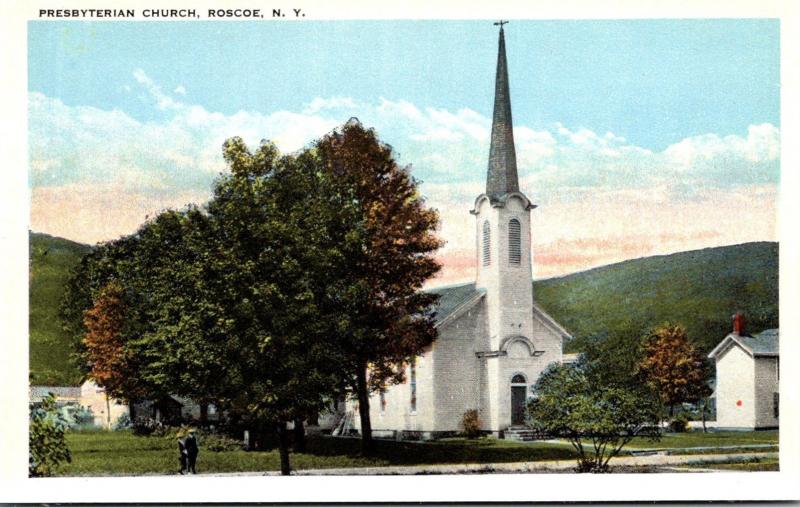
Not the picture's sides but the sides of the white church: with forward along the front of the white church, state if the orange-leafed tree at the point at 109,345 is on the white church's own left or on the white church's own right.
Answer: on the white church's own right

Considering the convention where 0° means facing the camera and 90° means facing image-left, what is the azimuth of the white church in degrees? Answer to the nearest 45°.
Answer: approximately 315°

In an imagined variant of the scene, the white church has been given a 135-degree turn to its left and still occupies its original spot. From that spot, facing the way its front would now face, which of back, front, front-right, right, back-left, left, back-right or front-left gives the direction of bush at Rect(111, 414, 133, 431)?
left

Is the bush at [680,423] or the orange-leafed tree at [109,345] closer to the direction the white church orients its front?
the bush

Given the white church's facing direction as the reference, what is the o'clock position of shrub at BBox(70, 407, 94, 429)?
The shrub is roughly at 4 o'clock from the white church.

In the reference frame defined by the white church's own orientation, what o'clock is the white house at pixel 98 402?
The white house is roughly at 4 o'clock from the white church.

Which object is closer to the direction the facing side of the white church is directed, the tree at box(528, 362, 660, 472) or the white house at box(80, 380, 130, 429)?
the tree

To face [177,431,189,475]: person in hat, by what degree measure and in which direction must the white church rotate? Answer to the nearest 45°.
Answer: approximately 45° to its right
